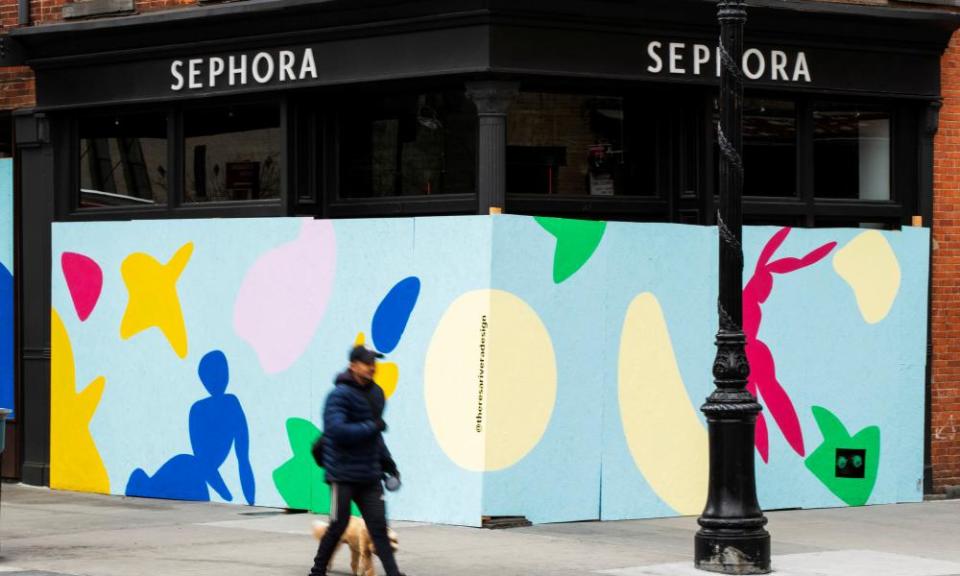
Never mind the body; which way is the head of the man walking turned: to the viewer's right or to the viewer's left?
to the viewer's right
